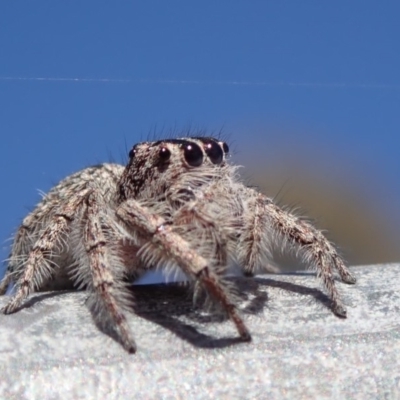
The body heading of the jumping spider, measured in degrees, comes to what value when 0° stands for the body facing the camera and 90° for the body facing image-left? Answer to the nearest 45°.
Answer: approximately 315°
